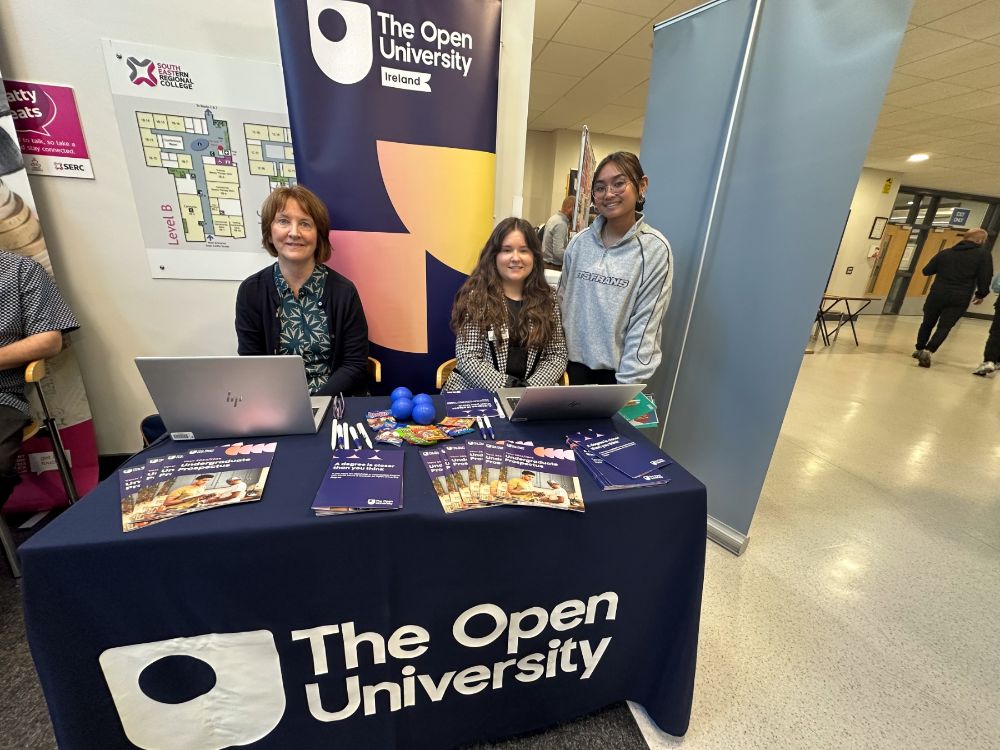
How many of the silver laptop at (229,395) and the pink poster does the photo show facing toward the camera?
1

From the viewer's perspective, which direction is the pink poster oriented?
toward the camera

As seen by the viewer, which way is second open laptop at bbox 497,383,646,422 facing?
away from the camera

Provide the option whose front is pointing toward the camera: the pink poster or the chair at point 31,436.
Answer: the pink poster

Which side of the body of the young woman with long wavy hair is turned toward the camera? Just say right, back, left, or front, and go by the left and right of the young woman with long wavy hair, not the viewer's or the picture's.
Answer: front

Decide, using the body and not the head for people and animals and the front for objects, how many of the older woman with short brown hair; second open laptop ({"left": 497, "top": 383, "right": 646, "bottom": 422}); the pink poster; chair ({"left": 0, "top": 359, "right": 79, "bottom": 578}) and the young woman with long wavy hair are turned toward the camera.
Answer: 3

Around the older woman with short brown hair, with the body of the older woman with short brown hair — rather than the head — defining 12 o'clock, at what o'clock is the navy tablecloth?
The navy tablecloth is roughly at 12 o'clock from the older woman with short brown hair.

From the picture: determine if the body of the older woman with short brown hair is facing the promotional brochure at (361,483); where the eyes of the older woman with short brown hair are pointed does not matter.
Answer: yes

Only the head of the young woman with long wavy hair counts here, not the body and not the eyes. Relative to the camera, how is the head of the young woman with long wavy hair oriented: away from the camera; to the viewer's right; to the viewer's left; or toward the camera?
toward the camera

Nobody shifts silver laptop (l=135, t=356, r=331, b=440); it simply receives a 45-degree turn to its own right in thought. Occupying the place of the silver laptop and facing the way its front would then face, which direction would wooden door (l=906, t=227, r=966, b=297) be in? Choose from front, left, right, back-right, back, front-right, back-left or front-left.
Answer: front-right

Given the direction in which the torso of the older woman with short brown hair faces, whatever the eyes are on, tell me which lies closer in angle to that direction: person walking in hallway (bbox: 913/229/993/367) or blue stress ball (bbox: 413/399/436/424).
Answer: the blue stress ball

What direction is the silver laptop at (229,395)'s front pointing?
away from the camera
